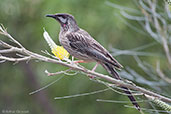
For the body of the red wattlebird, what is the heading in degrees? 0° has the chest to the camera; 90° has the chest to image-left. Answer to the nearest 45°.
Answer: approximately 90°
